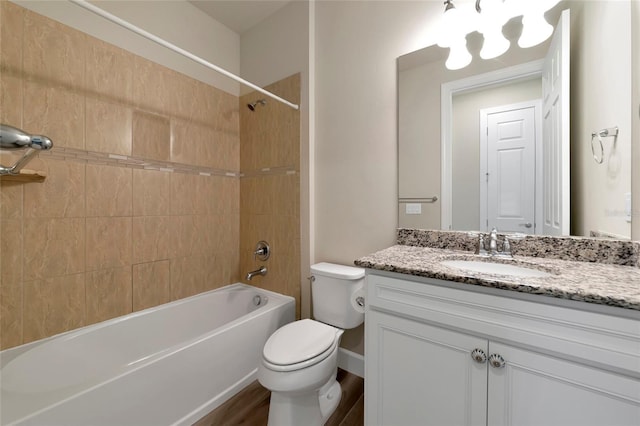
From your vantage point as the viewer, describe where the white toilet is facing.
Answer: facing the viewer and to the left of the viewer

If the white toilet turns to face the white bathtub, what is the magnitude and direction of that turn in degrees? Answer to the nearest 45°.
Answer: approximately 45° to its right

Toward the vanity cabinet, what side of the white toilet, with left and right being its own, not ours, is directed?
left
